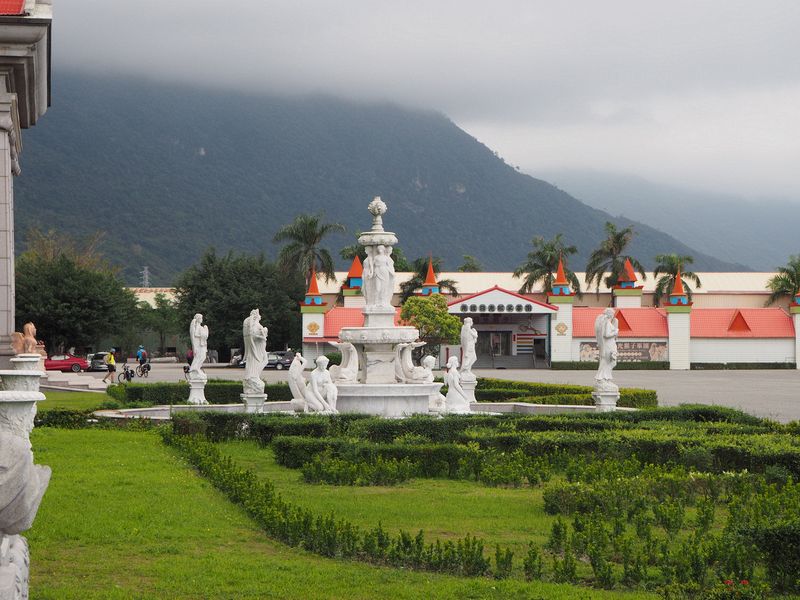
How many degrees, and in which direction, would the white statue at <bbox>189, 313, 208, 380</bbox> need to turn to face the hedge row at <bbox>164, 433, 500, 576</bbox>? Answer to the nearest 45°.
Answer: approximately 45° to its right

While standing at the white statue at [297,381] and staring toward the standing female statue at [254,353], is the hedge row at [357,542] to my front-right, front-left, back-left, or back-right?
back-left

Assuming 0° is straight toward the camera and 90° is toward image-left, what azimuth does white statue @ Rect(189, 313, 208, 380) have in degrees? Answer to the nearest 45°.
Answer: approximately 315°
